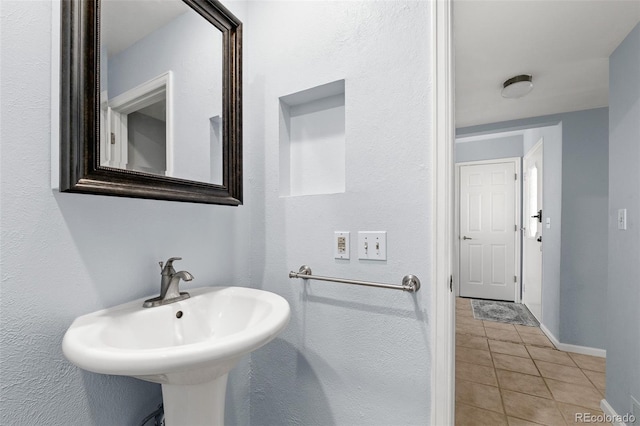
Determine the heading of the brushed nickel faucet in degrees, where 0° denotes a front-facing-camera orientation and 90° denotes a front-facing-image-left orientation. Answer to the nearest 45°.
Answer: approximately 315°

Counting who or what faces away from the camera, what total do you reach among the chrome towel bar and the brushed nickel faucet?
0

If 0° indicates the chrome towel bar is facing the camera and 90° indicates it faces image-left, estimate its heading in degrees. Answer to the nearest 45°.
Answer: approximately 45°

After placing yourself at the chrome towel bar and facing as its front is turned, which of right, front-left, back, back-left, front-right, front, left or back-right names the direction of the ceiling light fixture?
back

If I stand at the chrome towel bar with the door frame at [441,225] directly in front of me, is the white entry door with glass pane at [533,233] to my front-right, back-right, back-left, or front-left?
front-left

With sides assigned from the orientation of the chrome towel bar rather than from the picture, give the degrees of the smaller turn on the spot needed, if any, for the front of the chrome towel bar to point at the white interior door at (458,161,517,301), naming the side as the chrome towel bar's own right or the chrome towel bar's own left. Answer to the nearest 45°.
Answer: approximately 180°
